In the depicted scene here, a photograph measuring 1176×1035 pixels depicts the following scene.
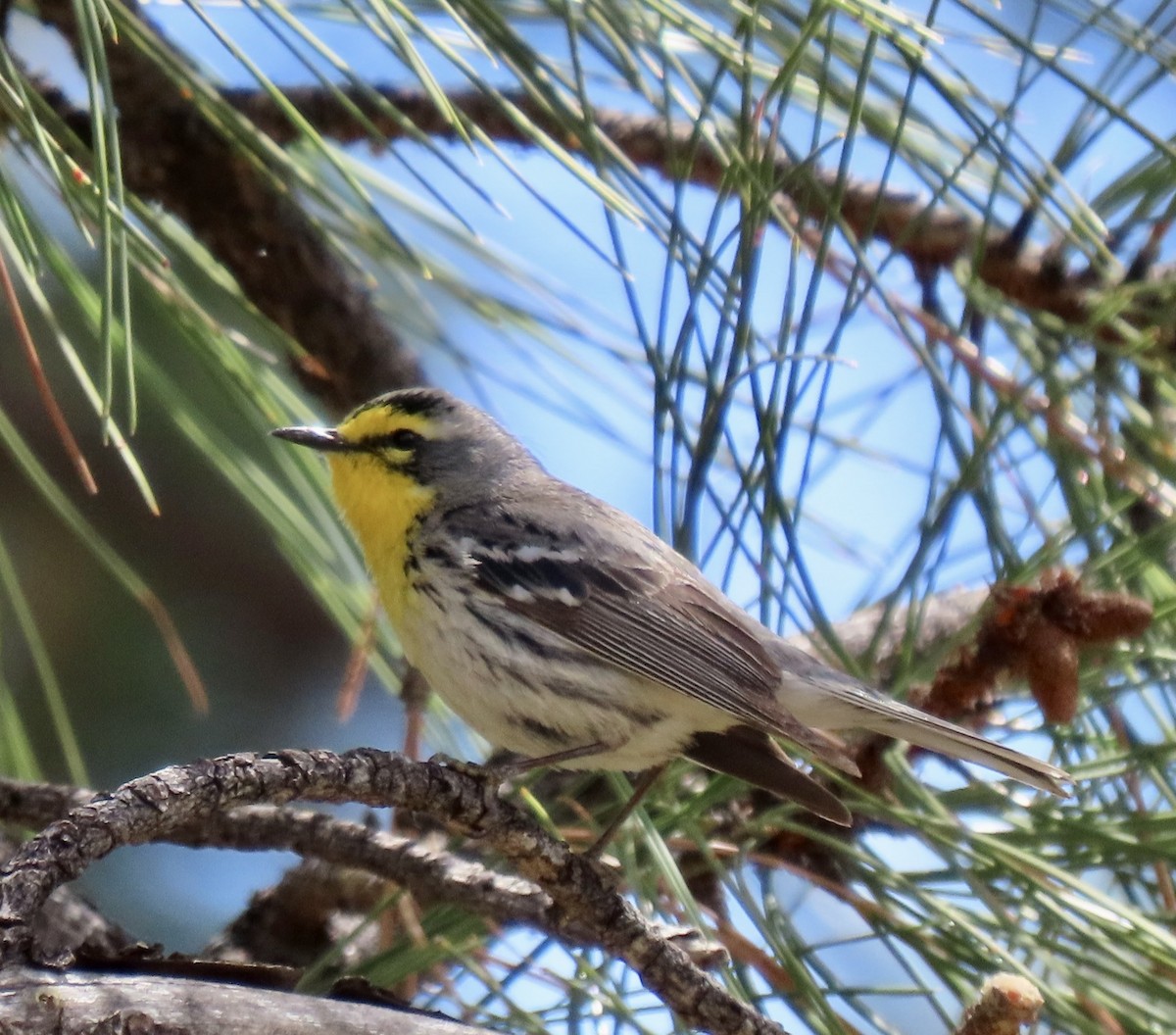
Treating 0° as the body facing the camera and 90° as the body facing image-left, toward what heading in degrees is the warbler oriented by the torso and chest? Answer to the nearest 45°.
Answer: approximately 90°
